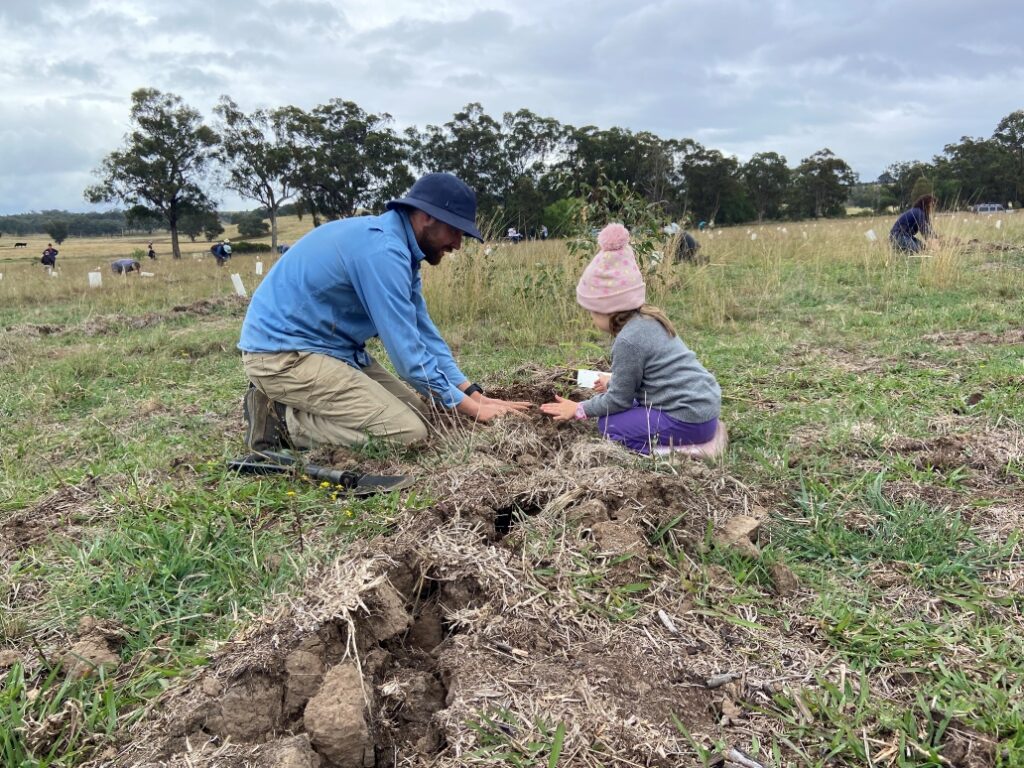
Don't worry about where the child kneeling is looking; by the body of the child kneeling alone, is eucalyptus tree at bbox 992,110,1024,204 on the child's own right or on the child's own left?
on the child's own right

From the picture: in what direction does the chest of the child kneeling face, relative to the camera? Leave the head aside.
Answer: to the viewer's left

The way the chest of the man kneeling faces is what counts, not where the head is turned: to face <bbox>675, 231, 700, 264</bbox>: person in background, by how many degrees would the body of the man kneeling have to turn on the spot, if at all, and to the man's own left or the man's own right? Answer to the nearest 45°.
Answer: approximately 45° to the man's own left

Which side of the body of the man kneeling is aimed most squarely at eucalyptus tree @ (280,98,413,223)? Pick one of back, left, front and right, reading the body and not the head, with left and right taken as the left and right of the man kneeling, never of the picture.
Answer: left

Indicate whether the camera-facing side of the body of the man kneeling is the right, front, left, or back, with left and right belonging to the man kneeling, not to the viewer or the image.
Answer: right

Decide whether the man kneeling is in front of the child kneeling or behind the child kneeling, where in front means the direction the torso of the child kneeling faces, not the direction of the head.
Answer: in front

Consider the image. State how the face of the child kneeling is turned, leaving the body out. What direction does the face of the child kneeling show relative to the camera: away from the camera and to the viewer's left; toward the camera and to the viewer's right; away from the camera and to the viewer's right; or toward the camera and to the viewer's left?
away from the camera and to the viewer's left

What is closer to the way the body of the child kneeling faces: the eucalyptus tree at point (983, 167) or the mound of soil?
the mound of soil

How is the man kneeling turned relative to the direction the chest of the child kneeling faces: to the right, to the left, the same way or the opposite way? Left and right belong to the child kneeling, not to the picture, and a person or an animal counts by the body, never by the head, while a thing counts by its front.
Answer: the opposite way

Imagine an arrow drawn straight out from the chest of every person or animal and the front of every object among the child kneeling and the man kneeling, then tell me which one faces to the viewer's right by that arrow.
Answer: the man kneeling

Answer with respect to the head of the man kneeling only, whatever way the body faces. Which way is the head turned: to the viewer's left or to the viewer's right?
to the viewer's right

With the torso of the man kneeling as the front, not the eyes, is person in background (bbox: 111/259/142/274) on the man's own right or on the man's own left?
on the man's own left

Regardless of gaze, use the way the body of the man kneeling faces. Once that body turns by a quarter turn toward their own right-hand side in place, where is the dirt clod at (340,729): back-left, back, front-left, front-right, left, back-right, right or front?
front

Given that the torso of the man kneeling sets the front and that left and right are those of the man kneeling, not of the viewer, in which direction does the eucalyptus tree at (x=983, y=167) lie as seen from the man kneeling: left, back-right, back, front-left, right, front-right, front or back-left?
front-left
